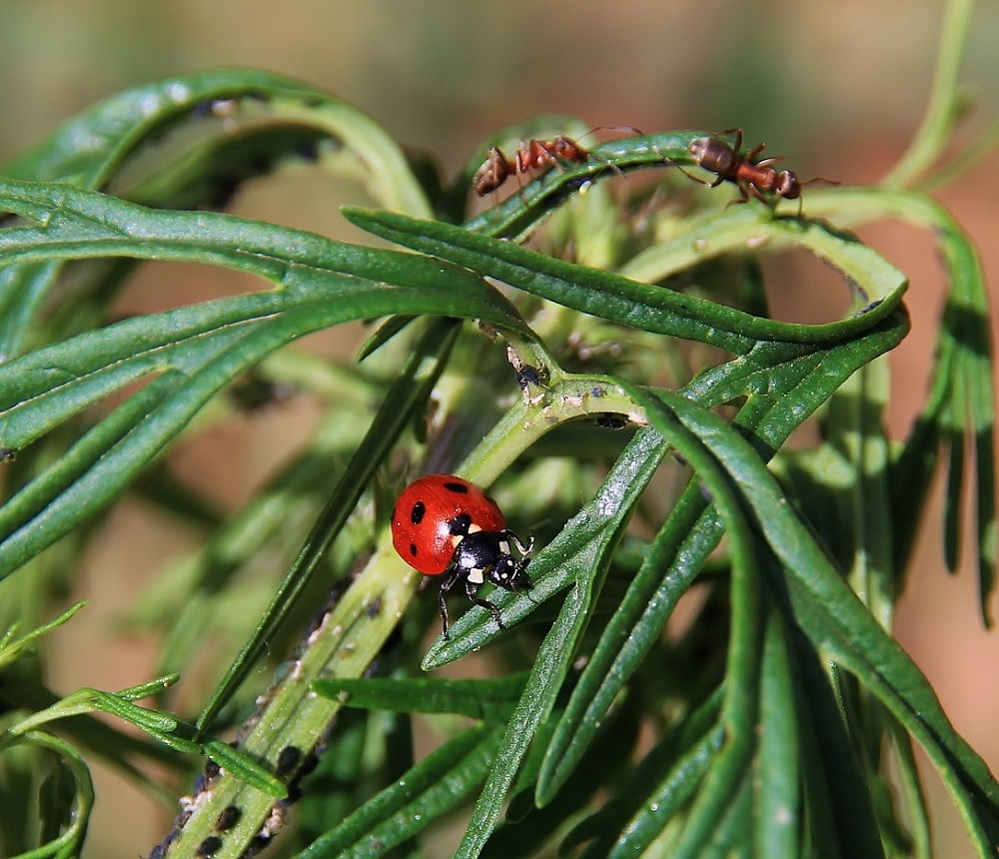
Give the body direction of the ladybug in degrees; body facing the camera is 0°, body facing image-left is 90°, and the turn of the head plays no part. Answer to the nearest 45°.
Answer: approximately 315°

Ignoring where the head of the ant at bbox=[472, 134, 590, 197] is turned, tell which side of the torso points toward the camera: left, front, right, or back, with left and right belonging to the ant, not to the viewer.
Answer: right
